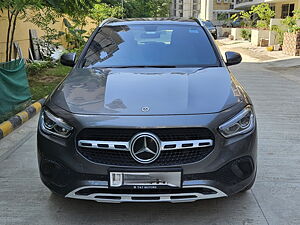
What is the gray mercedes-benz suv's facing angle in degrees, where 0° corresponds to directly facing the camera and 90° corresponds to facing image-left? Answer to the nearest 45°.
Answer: approximately 0°

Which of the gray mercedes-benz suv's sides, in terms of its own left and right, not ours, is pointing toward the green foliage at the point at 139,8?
back

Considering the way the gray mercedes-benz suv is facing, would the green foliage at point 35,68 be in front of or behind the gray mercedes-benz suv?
behind

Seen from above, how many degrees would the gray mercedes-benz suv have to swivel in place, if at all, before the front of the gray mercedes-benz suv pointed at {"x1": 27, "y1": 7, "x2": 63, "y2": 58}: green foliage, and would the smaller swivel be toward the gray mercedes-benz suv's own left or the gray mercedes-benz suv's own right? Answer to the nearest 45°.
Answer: approximately 180°

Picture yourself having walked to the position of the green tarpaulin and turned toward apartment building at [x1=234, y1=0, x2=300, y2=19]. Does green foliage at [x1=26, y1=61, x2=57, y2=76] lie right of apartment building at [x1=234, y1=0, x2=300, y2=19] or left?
left

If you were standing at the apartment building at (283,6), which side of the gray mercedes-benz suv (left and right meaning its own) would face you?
back
